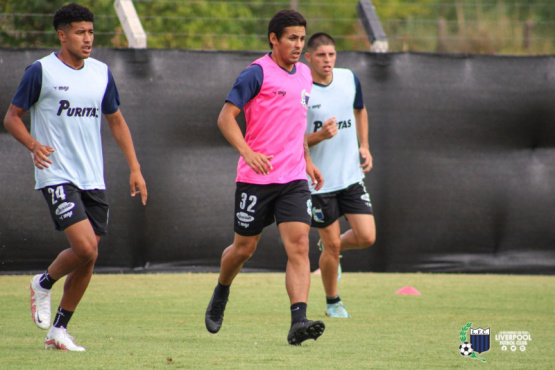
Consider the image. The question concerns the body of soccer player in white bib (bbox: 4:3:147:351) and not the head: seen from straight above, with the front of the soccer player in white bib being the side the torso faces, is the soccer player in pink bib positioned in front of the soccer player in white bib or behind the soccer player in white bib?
in front

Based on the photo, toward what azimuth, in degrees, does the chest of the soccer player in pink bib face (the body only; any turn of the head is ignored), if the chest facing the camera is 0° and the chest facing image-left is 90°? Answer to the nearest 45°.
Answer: approximately 315°

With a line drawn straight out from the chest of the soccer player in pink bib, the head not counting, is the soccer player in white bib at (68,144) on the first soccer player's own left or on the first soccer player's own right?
on the first soccer player's own right

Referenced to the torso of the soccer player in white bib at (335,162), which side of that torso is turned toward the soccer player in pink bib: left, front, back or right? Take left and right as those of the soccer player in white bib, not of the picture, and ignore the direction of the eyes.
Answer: front

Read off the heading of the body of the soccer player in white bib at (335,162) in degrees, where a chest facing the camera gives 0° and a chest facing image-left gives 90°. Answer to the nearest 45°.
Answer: approximately 0°

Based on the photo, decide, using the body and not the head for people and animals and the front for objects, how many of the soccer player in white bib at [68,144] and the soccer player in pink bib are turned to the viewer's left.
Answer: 0

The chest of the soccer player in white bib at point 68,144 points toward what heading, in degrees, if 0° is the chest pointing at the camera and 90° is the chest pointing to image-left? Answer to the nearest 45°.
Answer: approximately 315°

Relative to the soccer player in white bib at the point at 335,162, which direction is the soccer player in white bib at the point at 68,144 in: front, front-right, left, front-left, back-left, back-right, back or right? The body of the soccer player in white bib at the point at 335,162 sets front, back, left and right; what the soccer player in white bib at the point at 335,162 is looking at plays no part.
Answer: front-right

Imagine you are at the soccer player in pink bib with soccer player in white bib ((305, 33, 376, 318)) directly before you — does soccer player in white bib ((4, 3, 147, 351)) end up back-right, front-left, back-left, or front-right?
back-left
